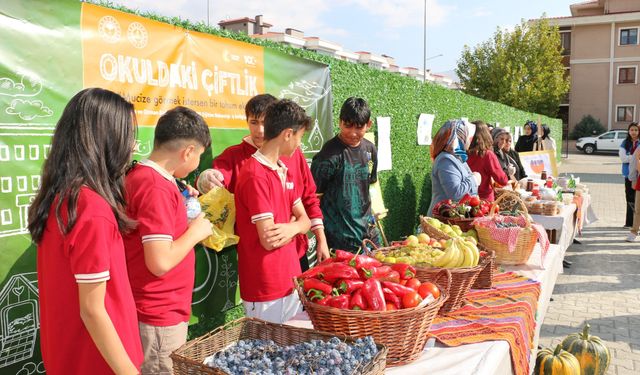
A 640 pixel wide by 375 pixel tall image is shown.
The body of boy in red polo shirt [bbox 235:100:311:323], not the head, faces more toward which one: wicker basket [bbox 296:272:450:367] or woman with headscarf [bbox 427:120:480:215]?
the wicker basket

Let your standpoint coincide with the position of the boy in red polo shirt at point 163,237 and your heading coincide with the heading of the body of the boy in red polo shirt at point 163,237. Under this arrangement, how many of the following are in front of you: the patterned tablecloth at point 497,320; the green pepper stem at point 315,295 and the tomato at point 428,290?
3

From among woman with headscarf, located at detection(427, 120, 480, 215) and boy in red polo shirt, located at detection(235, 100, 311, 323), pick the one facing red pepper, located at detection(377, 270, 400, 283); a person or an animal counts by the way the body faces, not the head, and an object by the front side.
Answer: the boy in red polo shirt

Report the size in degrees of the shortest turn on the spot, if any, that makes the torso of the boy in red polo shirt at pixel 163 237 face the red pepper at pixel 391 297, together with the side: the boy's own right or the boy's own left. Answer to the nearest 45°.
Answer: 0° — they already face it

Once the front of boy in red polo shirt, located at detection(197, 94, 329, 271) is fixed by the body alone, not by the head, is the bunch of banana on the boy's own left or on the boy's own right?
on the boy's own left

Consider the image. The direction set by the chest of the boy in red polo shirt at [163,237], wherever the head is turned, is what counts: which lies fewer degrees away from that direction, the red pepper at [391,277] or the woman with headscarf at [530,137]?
the red pepper

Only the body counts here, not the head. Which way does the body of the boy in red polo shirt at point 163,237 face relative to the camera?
to the viewer's right

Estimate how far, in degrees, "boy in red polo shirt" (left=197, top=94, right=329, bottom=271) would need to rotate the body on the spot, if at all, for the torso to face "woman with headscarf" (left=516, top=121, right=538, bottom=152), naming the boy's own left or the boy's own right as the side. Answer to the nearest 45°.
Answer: approximately 135° to the boy's own left

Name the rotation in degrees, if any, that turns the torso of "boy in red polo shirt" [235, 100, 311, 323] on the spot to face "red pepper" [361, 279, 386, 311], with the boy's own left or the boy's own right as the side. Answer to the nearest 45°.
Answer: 0° — they already face it

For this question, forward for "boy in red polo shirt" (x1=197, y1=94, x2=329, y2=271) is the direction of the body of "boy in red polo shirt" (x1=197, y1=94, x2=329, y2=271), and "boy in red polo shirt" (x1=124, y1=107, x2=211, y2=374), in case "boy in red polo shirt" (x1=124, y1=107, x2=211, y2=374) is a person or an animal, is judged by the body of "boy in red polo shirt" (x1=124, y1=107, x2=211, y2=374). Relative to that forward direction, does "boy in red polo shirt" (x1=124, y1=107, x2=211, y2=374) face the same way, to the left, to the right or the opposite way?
to the left

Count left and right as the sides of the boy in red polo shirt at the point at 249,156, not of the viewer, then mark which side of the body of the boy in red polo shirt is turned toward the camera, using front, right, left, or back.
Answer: front

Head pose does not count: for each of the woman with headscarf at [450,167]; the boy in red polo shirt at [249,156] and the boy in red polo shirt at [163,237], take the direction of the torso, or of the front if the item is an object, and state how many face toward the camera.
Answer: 1
